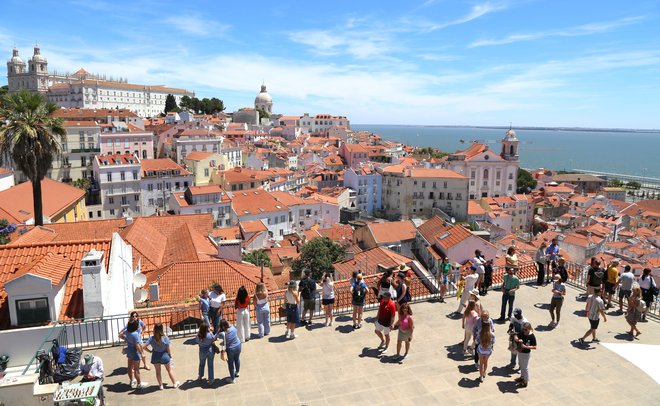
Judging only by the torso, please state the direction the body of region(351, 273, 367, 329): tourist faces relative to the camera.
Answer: away from the camera

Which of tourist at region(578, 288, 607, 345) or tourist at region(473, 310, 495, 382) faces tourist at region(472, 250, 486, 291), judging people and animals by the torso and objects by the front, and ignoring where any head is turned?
tourist at region(473, 310, 495, 382)

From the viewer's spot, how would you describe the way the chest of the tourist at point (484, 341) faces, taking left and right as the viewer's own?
facing away from the viewer

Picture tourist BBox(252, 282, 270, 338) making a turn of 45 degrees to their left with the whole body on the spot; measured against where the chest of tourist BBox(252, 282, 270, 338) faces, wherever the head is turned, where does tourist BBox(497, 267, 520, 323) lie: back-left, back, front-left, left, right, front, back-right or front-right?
back-right

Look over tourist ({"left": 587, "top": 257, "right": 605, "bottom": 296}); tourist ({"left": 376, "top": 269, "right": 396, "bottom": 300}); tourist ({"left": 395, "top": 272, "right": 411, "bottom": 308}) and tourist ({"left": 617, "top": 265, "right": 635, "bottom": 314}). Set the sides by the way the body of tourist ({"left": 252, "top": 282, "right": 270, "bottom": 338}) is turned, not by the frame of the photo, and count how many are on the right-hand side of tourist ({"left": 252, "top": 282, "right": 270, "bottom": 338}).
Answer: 4

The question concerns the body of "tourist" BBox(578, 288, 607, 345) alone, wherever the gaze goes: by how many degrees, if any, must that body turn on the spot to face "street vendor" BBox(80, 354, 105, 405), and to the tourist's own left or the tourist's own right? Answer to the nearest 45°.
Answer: approximately 180°

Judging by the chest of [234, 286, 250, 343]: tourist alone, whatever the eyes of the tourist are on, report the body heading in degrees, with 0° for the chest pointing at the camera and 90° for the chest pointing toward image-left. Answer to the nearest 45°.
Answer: approximately 180°

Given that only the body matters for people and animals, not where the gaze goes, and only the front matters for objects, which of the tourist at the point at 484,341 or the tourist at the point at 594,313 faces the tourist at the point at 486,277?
the tourist at the point at 484,341

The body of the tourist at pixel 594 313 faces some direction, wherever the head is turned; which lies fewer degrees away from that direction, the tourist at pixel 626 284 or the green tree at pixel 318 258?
the tourist

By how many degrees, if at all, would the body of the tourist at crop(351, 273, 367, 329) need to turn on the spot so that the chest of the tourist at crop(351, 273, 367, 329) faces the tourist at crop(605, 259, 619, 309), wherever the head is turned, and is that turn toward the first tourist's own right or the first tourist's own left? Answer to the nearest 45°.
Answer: approximately 90° to the first tourist's own right

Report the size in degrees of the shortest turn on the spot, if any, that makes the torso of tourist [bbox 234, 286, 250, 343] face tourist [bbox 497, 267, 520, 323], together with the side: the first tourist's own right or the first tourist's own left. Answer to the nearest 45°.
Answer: approximately 90° to the first tourist's own right
